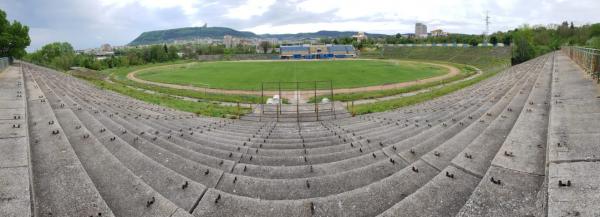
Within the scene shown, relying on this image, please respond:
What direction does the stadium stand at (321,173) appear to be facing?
away from the camera

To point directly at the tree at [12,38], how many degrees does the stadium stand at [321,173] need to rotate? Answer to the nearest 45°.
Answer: approximately 45° to its left
